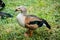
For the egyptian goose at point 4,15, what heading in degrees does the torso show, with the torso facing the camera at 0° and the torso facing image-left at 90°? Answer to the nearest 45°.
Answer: approximately 90°
